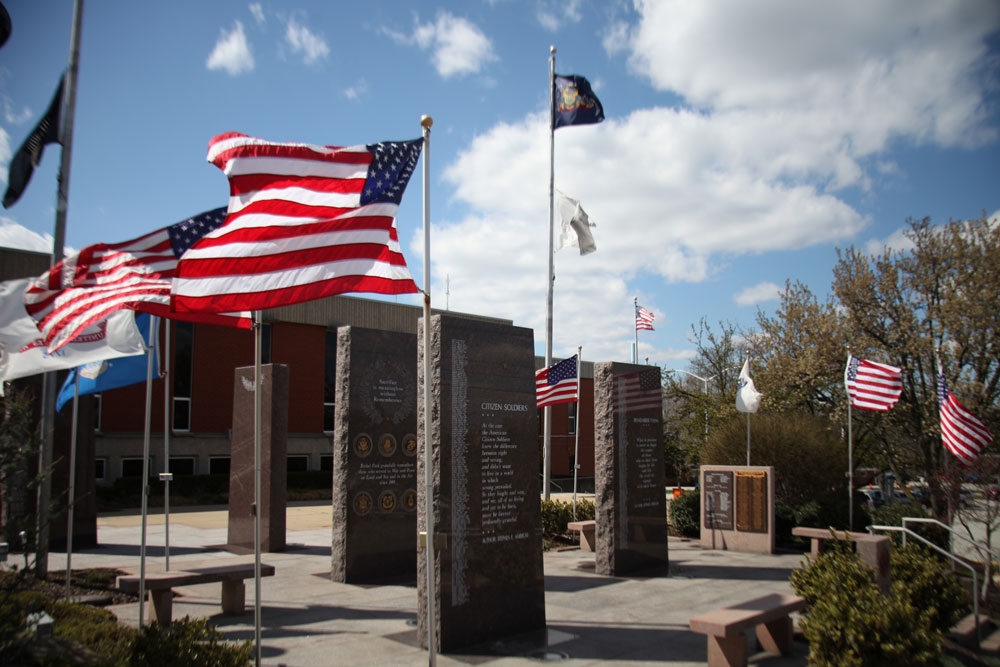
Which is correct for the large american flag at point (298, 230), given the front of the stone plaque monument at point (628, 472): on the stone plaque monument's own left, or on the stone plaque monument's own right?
on the stone plaque monument's own right

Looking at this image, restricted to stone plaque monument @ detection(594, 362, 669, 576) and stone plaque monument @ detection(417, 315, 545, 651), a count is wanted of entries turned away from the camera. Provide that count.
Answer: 0

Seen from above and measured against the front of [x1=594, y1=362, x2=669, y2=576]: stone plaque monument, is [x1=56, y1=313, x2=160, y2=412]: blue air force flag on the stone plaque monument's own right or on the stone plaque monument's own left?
on the stone plaque monument's own right

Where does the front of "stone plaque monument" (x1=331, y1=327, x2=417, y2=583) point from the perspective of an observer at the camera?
facing the viewer and to the right of the viewer

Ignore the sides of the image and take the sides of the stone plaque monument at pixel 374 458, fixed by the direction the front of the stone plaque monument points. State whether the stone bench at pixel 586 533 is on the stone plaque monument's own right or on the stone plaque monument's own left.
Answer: on the stone plaque monument's own left

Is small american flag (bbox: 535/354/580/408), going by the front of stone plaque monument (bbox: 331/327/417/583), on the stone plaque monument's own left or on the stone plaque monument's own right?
on the stone plaque monument's own left

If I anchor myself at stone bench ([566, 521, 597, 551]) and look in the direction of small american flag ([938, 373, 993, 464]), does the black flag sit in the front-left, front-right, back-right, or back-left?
back-right

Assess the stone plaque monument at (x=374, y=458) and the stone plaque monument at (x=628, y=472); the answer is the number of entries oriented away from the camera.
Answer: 0

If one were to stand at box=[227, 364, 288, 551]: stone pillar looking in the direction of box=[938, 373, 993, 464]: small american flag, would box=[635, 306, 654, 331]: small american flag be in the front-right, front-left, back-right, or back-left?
front-left

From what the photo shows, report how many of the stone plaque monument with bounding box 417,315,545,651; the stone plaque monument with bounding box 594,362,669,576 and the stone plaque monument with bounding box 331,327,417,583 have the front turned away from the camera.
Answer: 0

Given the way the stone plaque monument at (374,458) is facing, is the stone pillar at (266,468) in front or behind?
behind

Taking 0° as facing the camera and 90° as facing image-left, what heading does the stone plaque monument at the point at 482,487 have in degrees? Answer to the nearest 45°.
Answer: approximately 315°

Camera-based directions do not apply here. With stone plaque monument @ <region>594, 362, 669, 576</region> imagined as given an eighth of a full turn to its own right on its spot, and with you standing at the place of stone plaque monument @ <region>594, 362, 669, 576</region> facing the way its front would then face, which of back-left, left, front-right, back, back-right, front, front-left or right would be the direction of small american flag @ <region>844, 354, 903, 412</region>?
back-left

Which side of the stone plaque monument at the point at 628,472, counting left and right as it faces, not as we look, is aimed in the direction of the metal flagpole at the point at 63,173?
right

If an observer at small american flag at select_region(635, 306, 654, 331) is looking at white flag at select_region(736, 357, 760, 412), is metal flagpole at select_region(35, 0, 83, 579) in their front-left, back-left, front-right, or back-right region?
front-right
